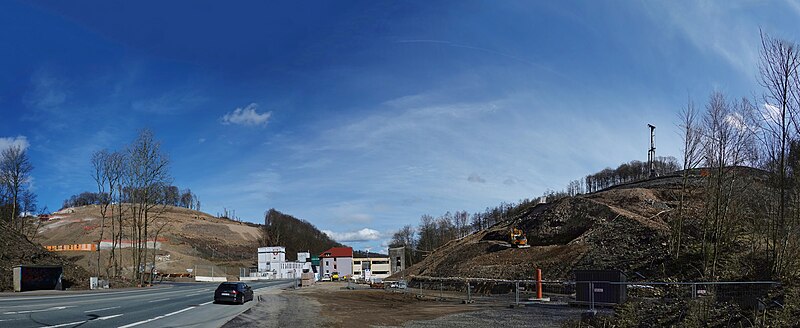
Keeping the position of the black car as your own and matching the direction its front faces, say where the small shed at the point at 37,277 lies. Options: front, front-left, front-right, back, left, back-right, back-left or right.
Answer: left

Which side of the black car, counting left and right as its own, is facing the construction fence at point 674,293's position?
right

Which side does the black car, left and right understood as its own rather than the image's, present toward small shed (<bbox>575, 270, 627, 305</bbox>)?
right
